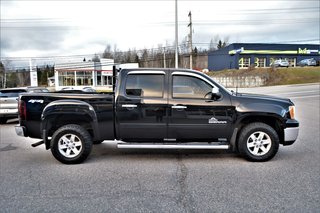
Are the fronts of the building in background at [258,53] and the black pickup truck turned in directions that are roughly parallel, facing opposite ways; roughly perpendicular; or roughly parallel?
roughly perpendicular

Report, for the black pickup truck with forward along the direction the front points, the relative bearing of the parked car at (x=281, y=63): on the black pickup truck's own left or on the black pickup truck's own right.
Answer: on the black pickup truck's own left

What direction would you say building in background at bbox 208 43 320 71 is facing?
toward the camera

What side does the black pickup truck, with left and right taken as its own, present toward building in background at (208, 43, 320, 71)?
left

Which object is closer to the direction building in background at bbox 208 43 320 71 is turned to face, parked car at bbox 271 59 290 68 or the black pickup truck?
the black pickup truck

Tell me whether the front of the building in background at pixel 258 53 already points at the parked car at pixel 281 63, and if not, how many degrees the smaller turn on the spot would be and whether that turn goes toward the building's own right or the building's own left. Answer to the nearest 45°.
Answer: approximately 45° to the building's own left

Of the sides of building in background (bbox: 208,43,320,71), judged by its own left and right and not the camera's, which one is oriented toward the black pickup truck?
front

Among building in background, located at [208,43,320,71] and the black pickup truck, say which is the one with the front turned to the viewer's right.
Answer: the black pickup truck

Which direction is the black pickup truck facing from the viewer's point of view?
to the viewer's right
